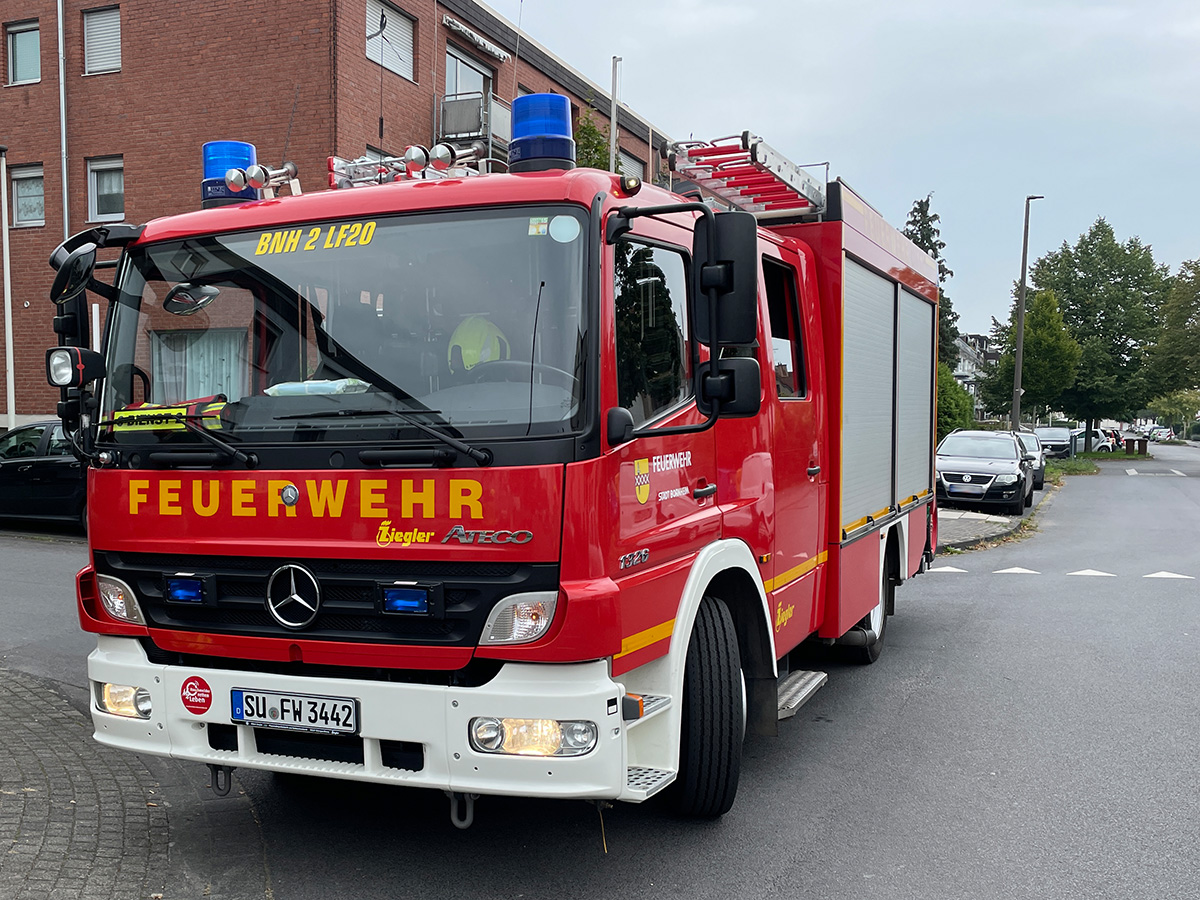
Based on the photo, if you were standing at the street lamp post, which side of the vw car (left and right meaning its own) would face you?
back

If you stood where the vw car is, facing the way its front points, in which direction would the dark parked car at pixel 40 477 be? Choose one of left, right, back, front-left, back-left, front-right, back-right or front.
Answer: front-right

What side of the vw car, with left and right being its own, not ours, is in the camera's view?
front

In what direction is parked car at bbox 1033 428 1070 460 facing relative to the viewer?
toward the camera

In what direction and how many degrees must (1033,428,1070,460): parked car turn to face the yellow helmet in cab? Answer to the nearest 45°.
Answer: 0° — it already faces it

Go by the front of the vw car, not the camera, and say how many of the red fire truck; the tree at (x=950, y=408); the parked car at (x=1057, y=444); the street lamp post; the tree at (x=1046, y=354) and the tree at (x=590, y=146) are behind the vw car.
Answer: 4

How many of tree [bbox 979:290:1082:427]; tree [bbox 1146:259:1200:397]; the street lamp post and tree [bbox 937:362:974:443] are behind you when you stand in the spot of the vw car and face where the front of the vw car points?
4

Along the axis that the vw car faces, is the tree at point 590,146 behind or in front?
in front

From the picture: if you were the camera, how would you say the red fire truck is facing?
facing the viewer and to the left of the viewer

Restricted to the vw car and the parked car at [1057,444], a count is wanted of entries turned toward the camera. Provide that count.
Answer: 2

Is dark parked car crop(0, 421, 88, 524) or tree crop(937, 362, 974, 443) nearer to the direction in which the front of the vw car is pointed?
the dark parked car

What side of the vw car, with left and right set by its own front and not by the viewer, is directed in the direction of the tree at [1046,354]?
back

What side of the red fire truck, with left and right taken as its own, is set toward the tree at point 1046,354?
back
